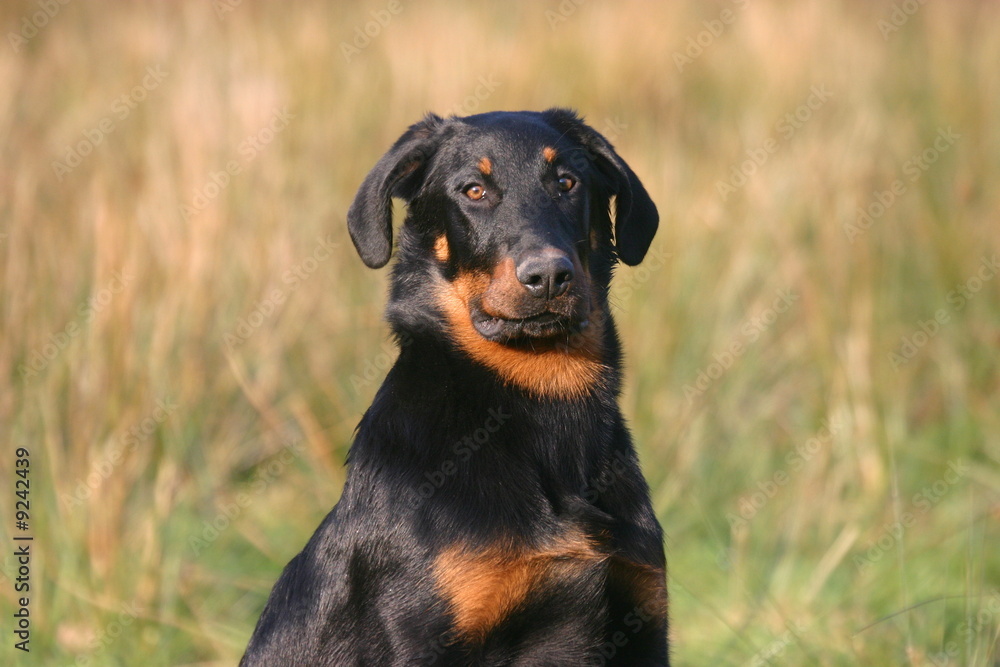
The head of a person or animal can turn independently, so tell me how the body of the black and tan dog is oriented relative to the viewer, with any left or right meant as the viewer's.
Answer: facing the viewer and to the right of the viewer
